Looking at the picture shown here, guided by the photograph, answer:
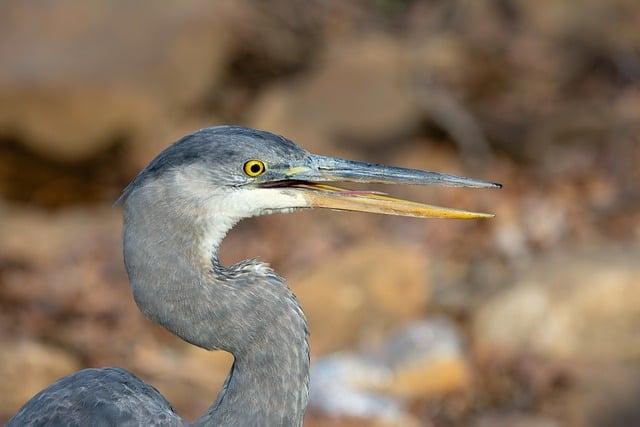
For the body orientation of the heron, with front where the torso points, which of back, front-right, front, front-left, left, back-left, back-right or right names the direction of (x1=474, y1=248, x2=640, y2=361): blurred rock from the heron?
front-left

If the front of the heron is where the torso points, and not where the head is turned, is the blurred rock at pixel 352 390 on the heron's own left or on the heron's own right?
on the heron's own left

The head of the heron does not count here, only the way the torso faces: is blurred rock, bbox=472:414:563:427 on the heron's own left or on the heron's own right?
on the heron's own left

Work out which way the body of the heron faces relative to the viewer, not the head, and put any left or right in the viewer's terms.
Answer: facing to the right of the viewer
